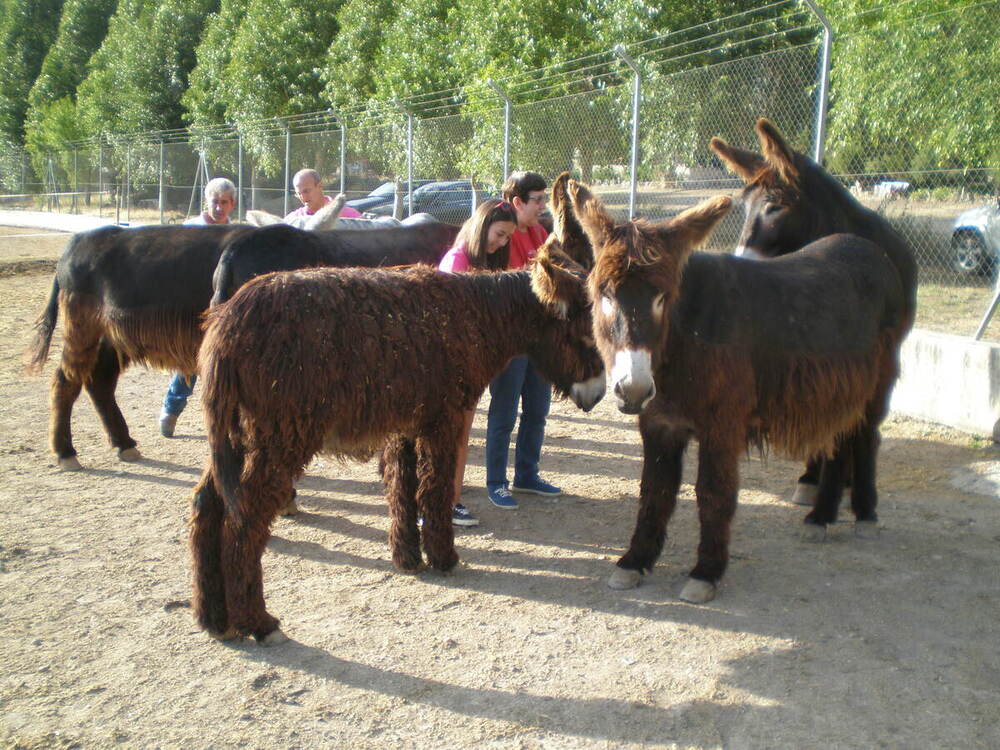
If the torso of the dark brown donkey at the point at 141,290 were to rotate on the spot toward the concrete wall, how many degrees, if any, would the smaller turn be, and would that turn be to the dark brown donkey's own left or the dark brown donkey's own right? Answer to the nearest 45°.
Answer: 0° — it already faces it

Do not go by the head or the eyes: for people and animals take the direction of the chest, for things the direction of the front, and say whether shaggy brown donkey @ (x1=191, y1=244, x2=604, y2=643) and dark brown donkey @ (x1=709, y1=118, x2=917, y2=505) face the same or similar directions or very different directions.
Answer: very different directions

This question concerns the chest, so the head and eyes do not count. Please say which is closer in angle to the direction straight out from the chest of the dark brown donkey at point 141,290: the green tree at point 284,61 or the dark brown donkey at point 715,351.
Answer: the dark brown donkey

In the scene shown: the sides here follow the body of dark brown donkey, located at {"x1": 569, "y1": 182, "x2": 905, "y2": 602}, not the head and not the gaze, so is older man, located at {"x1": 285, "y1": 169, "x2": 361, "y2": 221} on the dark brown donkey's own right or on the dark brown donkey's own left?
on the dark brown donkey's own right

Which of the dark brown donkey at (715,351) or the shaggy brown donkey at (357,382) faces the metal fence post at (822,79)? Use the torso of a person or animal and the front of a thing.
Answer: the shaggy brown donkey

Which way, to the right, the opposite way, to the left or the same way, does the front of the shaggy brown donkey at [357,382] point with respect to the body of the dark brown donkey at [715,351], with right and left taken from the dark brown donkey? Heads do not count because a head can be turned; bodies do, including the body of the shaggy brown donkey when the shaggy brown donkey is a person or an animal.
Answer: the opposite way

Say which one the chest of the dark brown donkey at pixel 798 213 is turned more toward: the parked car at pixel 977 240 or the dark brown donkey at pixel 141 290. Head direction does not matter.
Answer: the dark brown donkey

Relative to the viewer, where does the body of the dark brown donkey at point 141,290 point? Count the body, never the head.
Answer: to the viewer's right

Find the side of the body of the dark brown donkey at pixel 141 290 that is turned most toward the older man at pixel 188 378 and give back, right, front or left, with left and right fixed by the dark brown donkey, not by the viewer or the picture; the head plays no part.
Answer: left

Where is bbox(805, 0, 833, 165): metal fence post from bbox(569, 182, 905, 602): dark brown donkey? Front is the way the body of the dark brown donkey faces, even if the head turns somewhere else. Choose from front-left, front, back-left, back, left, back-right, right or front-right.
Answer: back-right
